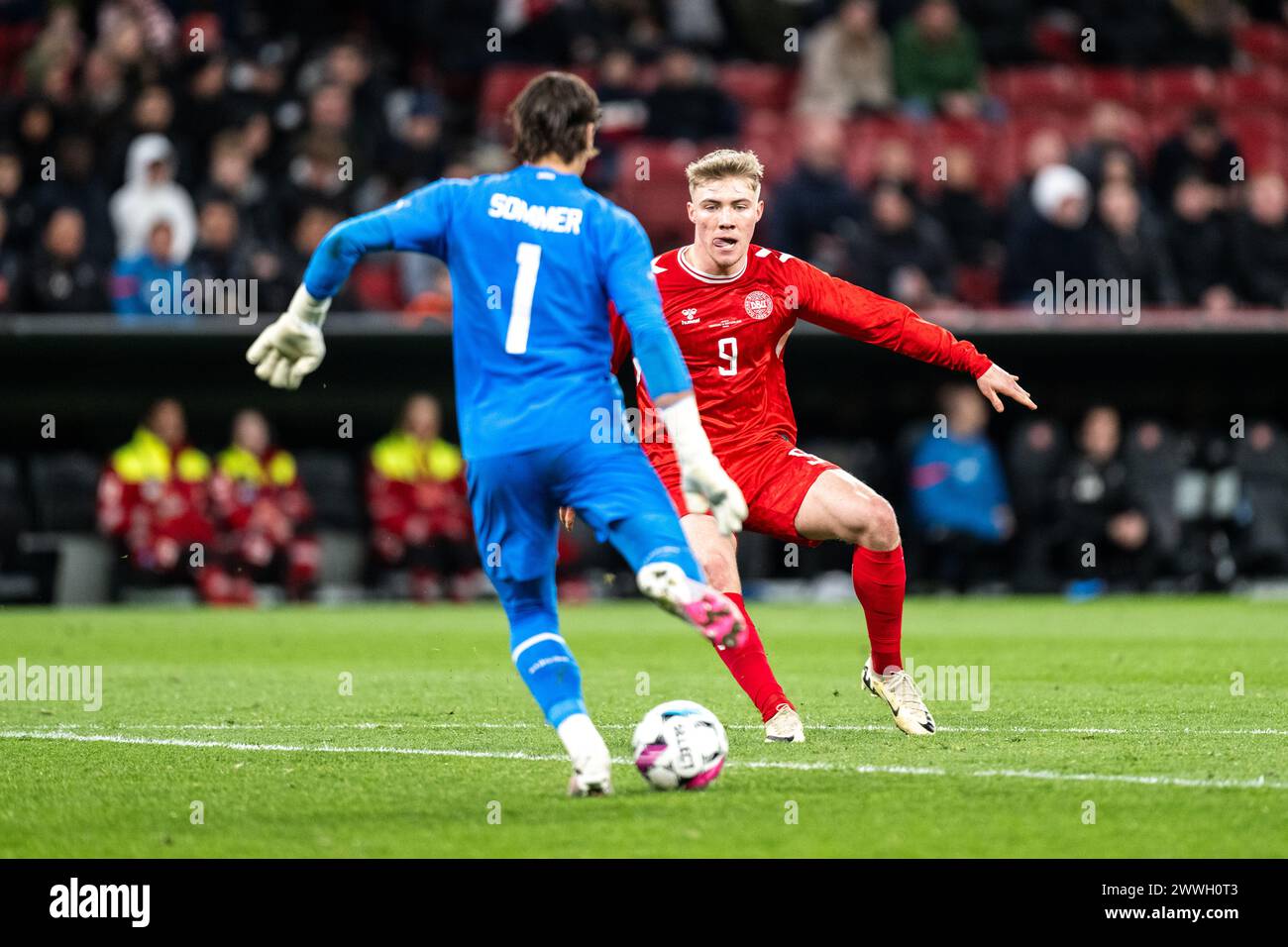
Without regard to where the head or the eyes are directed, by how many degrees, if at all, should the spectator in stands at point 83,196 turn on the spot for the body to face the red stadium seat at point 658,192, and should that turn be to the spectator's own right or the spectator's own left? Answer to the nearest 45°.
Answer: approximately 90° to the spectator's own left

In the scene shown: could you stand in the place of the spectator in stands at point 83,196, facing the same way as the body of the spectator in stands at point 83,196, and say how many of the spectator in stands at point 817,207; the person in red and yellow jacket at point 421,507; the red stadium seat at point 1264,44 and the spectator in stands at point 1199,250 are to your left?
4

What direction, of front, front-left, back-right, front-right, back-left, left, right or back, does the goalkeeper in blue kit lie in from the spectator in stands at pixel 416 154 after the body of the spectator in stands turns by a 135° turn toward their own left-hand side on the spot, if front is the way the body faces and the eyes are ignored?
back-right

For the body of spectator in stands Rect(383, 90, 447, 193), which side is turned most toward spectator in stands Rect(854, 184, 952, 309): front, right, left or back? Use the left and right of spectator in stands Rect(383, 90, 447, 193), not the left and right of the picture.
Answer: left

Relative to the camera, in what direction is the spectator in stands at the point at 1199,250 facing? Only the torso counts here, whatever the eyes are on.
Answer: toward the camera

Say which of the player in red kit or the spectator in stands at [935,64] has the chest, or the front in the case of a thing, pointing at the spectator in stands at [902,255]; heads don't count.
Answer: the spectator in stands at [935,64]

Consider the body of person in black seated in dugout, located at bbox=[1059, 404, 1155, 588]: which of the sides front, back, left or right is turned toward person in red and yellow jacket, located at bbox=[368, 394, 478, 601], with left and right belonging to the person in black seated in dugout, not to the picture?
right

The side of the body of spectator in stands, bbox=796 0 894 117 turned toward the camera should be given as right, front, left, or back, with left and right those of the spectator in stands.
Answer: front
